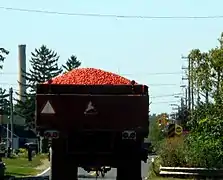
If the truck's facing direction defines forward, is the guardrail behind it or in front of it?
in front

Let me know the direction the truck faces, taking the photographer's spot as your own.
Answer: facing away from the viewer
